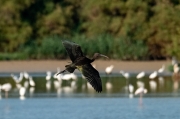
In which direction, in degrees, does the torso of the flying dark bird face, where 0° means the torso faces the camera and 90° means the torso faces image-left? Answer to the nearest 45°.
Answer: approximately 270°
